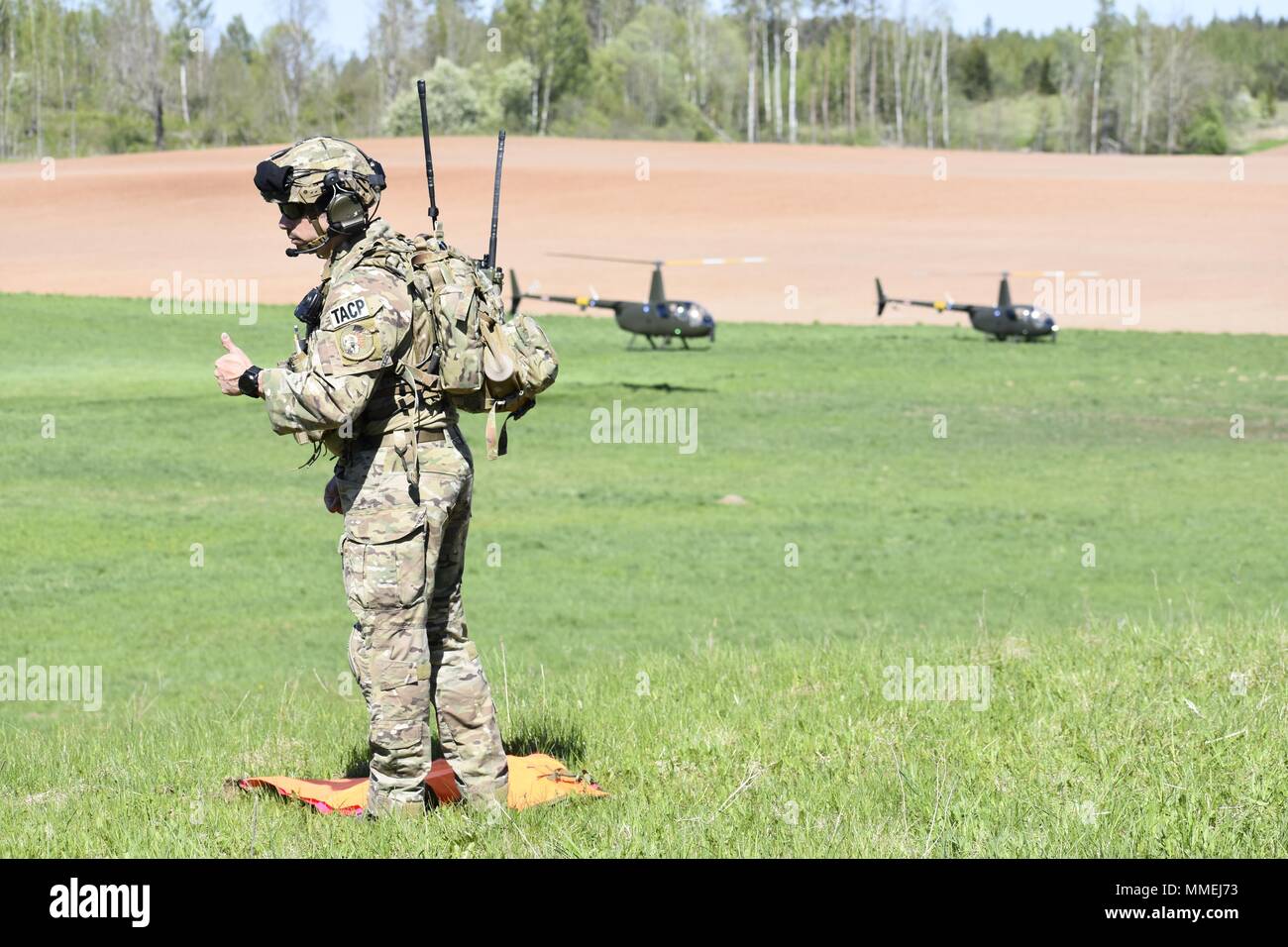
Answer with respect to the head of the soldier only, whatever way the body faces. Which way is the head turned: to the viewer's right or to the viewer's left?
to the viewer's left

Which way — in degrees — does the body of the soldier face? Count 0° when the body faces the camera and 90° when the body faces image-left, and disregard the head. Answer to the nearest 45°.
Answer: approximately 90°
